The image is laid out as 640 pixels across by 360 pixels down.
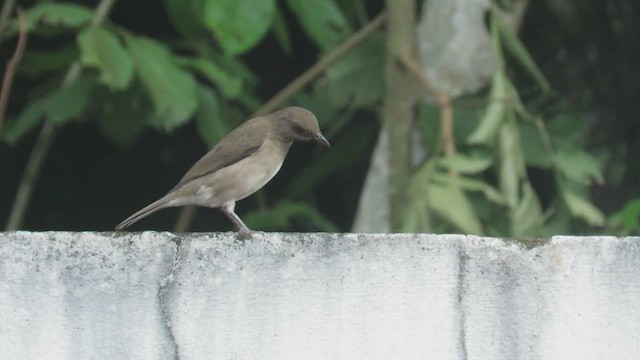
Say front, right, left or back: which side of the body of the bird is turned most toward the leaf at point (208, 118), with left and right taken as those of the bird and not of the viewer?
left

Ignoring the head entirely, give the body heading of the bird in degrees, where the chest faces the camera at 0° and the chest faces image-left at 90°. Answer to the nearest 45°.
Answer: approximately 270°
